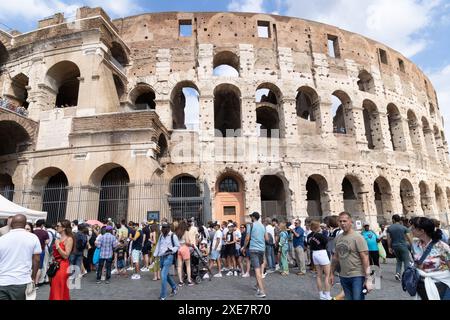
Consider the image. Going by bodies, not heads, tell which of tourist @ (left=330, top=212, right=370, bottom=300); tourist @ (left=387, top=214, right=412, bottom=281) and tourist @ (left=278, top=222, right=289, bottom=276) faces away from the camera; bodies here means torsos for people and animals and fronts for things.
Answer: tourist @ (left=387, top=214, right=412, bottom=281)

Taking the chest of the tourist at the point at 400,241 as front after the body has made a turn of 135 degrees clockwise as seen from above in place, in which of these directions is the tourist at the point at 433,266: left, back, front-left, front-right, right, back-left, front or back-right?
front-right

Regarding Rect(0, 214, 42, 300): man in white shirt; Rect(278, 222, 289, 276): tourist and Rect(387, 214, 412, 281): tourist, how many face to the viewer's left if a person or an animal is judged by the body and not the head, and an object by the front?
1

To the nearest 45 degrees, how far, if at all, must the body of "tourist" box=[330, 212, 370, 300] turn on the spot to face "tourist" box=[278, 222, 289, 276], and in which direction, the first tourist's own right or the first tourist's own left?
approximately 135° to the first tourist's own right
